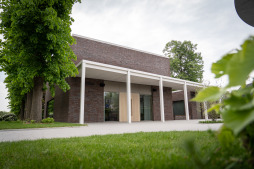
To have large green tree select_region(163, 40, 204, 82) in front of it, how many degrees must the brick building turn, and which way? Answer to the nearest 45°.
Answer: approximately 90° to its left

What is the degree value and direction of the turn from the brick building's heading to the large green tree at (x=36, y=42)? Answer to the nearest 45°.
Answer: approximately 90° to its right
